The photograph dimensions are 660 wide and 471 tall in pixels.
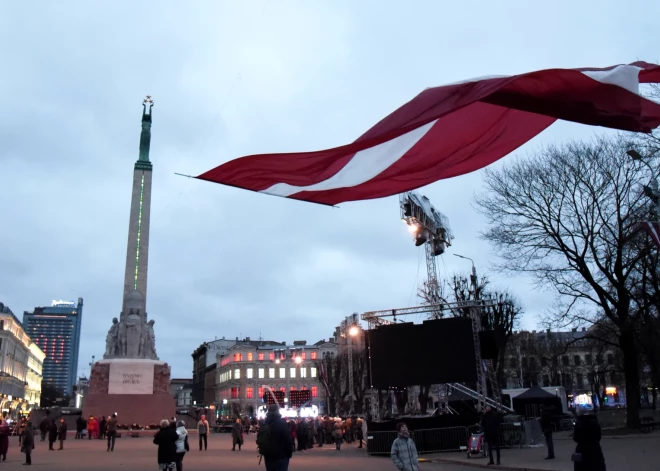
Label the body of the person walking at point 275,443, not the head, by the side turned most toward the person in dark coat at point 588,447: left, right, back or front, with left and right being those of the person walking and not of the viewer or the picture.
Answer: right

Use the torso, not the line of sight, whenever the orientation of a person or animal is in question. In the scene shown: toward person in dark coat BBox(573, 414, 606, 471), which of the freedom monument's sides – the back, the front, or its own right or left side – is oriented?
front

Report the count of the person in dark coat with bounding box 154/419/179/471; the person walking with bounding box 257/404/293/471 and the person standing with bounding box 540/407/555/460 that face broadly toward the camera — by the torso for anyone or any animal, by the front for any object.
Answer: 0

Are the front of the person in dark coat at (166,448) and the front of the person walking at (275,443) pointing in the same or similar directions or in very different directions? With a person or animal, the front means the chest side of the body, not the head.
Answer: same or similar directions

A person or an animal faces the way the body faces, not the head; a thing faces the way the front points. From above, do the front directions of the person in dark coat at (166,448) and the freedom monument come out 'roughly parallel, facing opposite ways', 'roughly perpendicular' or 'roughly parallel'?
roughly parallel, facing opposite ways

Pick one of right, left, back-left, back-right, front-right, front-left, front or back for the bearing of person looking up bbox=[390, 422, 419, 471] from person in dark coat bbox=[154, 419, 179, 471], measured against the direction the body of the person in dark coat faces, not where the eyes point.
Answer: back-right

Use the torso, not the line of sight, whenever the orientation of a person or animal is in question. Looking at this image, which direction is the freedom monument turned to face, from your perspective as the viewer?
facing the viewer

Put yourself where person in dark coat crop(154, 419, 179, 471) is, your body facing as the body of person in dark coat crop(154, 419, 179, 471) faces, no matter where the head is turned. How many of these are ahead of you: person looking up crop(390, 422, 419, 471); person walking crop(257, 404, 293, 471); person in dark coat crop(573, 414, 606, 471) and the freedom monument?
1

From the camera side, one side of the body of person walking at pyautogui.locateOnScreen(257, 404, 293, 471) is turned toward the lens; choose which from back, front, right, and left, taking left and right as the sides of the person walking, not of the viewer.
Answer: back

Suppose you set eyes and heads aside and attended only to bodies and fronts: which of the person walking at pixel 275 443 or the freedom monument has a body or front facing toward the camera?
the freedom monument

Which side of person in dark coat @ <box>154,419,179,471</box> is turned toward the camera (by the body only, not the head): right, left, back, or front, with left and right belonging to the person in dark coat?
back

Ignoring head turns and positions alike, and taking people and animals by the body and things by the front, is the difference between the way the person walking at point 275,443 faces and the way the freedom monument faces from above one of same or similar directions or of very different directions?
very different directions

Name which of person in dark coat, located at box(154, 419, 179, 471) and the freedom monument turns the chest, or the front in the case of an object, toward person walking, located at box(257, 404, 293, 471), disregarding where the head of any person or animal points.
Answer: the freedom monument
